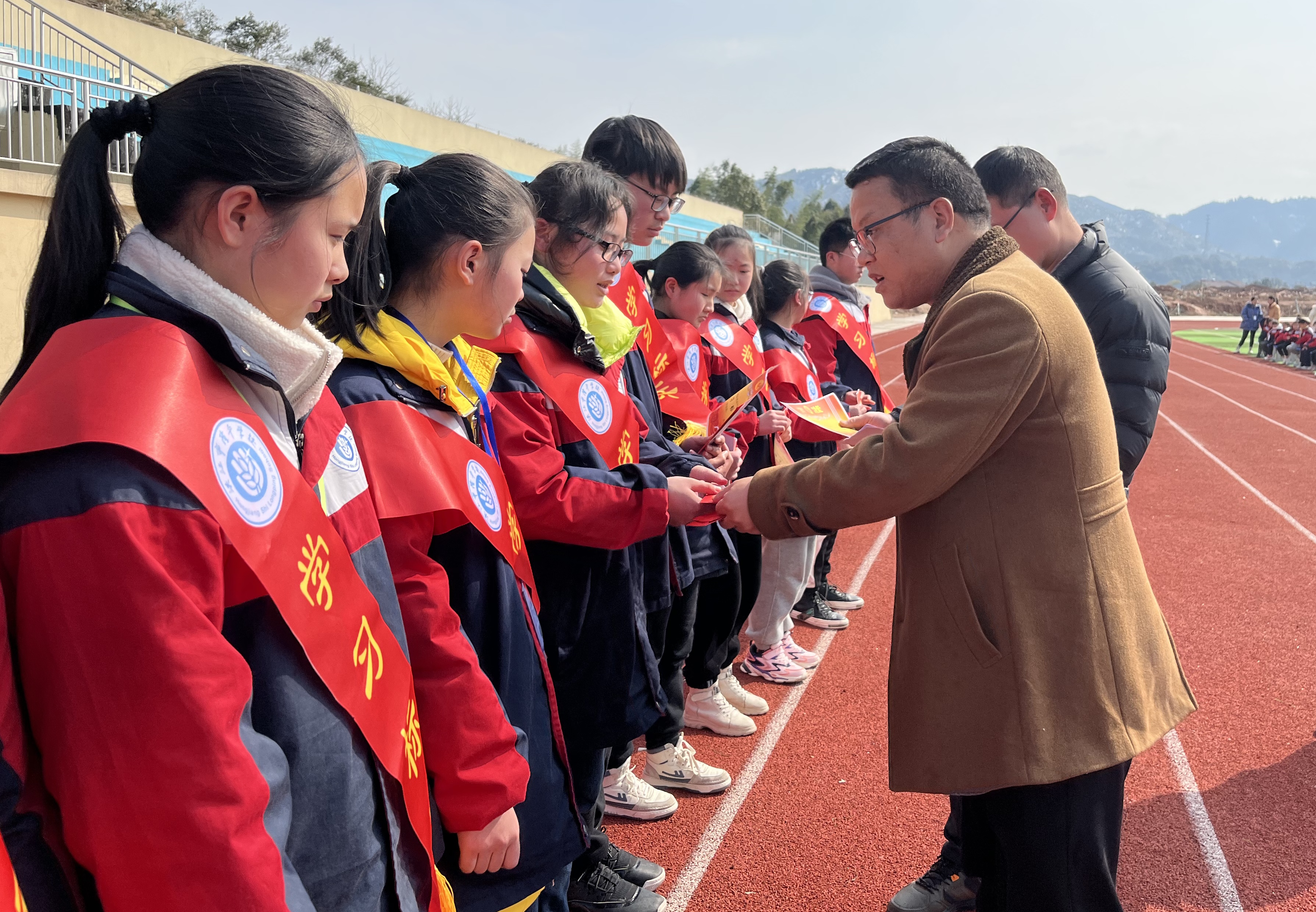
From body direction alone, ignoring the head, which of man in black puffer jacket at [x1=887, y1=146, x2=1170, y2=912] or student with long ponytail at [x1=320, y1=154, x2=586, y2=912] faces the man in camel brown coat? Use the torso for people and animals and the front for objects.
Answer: the student with long ponytail

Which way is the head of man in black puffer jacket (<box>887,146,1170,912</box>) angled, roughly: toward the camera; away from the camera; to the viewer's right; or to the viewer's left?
to the viewer's left

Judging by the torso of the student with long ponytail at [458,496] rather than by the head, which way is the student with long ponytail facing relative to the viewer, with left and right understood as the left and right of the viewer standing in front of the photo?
facing to the right of the viewer

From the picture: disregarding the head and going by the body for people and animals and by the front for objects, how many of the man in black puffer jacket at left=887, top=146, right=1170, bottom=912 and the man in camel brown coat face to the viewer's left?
2

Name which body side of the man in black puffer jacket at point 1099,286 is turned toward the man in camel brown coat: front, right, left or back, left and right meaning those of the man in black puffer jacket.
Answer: left

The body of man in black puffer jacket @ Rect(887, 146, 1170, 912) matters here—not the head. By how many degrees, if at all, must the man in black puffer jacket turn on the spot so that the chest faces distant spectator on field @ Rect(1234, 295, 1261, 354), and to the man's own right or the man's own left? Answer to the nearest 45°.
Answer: approximately 90° to the man's own right

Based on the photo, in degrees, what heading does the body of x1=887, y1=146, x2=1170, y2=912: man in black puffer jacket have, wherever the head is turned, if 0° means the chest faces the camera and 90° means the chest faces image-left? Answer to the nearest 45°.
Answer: approximately 90°

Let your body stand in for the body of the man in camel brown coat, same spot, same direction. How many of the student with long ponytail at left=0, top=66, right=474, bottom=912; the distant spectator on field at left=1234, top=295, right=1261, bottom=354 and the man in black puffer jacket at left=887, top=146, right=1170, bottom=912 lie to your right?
2

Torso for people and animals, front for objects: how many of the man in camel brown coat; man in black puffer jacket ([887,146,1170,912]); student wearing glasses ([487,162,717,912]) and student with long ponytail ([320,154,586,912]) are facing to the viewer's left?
2

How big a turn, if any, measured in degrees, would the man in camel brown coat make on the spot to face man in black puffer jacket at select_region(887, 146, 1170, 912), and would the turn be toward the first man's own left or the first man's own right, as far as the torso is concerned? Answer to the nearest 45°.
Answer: approximately 90° to the first man's own right

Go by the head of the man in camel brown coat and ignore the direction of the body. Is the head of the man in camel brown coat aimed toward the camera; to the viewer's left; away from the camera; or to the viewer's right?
to the viewer's left

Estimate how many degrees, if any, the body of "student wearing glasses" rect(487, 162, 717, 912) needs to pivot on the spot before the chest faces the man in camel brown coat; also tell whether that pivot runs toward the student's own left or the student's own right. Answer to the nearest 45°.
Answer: approximately 45° to the student's own right

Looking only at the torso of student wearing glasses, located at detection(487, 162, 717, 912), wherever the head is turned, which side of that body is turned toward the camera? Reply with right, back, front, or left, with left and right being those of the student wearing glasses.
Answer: right

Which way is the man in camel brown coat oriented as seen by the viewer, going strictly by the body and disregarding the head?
to the viewer's left

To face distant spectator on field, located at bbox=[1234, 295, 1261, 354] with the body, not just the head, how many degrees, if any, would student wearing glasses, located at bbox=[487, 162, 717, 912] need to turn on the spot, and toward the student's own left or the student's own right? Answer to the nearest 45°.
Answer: approximately 45° to the student's own left
